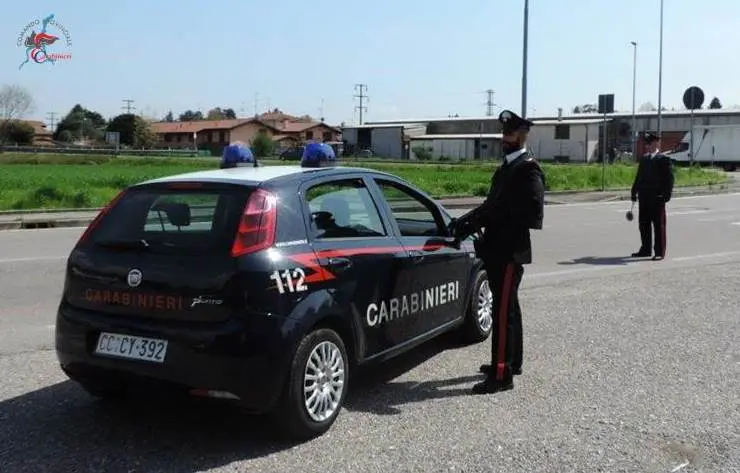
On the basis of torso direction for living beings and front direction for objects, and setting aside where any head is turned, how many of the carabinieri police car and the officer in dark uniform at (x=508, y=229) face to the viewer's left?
1

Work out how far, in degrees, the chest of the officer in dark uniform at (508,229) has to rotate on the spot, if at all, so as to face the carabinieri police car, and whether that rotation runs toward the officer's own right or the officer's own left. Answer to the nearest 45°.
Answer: approximately 45° to the officer's own left

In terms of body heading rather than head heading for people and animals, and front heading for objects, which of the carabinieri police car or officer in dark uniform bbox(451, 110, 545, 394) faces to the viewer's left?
the officer in dark uniform

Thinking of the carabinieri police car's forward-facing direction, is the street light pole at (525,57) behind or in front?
in front

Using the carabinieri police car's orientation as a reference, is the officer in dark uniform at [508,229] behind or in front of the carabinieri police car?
in front

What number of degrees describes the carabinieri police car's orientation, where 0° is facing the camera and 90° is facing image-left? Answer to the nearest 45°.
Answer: approximately 225°

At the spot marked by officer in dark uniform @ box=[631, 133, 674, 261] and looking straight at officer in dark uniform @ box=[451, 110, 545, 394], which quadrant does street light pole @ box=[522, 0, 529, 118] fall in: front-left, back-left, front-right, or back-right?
back-right

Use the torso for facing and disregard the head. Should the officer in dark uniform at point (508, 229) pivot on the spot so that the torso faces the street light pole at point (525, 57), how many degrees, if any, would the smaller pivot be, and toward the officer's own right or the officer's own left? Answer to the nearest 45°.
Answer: approximately 90° to the officer's own right

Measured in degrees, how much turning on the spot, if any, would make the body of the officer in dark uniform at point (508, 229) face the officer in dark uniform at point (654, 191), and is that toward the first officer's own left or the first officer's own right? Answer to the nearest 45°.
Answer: approximately 90° to the first officer's own right

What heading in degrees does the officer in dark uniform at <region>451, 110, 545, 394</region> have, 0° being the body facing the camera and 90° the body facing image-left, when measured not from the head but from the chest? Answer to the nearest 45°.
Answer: approximately 90°

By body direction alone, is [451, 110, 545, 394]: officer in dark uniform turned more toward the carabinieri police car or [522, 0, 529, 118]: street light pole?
the carabinieri police car
